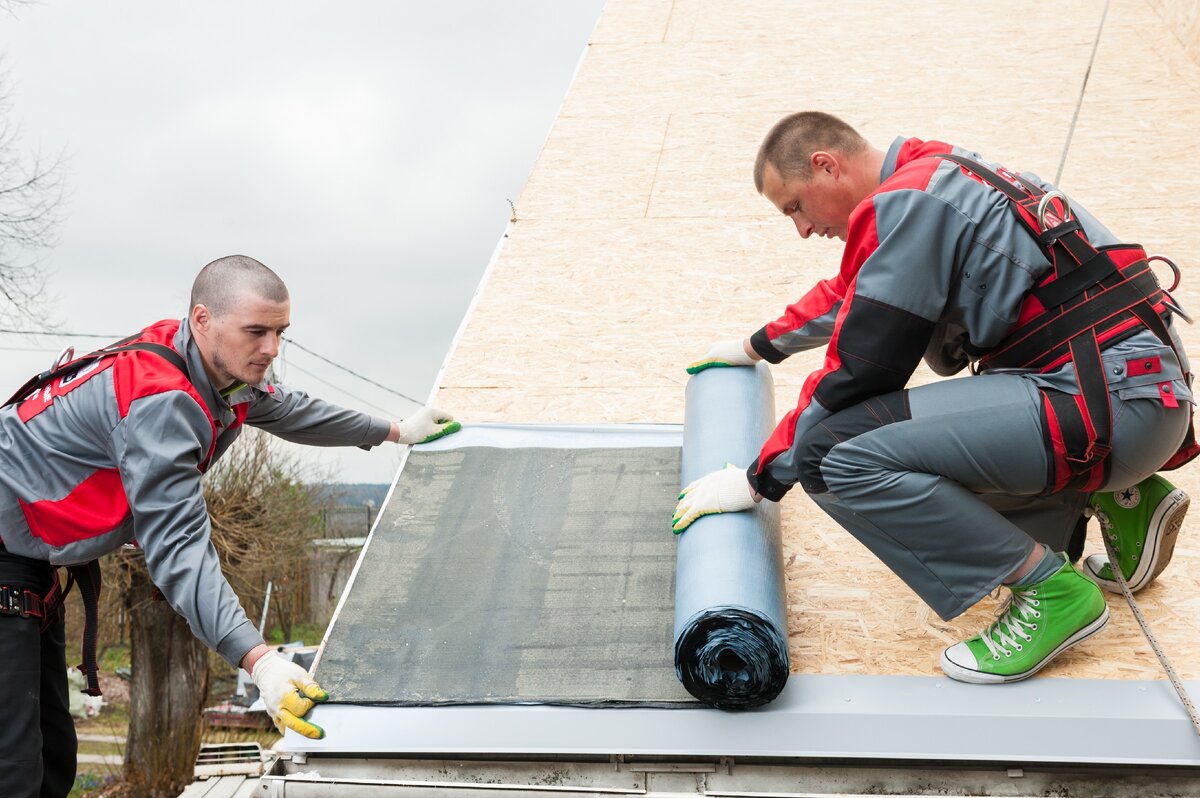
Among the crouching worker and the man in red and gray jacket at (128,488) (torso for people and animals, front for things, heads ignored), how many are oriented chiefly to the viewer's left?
1

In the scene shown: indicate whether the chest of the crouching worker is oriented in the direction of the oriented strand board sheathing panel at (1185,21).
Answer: no

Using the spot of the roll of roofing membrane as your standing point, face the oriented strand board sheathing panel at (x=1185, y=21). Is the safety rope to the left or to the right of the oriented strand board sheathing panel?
right

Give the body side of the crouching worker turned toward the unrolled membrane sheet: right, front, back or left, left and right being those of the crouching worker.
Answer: front

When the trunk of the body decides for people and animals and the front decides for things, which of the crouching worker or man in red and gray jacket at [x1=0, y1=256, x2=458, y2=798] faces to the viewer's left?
the crouching worker

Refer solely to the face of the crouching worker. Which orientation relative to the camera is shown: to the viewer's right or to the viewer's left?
to the viewer's left

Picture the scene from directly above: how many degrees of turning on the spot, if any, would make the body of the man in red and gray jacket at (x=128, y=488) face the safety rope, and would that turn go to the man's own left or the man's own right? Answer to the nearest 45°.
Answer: approximately 45° to the man's own right

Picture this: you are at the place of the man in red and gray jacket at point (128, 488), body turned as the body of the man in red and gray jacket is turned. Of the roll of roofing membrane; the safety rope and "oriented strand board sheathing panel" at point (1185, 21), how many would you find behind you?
0

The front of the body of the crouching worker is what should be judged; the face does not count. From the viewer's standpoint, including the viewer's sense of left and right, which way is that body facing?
facing to the left of the viewer

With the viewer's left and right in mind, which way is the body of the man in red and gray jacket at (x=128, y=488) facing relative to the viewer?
facing to the right of the viewer

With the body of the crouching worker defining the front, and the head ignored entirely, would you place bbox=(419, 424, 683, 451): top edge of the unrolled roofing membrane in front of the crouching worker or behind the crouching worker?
in front

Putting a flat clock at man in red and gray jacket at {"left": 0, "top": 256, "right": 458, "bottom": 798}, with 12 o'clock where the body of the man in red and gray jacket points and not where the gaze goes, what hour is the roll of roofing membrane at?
The roll of roofing membrane is roughly at 1 o'clock from the man in red and gray jacket.
